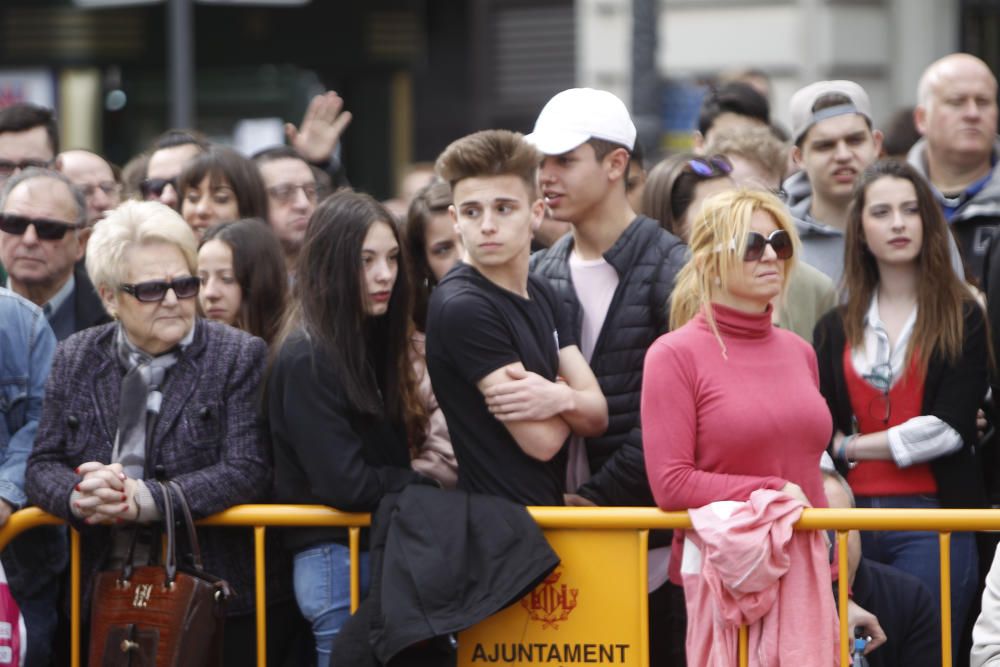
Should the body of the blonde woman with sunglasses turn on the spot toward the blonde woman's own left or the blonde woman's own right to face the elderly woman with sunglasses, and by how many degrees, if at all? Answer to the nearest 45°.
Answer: approximately 135° to the blonde woman's own right

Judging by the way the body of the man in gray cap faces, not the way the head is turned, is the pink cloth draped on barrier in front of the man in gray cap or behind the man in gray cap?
in front

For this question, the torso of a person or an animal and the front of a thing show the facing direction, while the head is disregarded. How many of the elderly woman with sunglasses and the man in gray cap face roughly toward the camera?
2

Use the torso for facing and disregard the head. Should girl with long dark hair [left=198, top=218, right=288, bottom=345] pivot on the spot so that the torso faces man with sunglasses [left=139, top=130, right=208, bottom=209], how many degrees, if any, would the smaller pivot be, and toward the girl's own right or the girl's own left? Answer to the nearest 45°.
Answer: approximately 135° to the girl's own right

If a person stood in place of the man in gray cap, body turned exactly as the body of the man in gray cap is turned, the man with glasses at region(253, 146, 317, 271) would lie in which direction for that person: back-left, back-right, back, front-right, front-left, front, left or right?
right

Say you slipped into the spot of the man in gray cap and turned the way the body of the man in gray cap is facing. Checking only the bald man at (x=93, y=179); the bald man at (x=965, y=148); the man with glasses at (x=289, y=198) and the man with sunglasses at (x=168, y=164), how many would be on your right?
3

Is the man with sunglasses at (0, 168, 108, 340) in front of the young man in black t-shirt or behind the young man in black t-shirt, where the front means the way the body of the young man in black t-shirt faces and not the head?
behind

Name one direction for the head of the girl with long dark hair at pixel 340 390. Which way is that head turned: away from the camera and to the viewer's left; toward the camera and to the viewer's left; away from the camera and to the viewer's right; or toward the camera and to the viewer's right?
toward the camera and to the viewer's right

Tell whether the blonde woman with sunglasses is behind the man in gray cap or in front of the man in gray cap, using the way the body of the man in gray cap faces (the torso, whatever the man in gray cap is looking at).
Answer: in front
